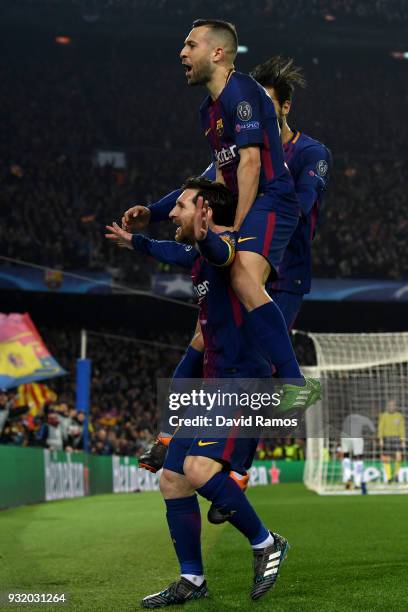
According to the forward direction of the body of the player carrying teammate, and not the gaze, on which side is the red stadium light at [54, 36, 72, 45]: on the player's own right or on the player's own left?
on the player's own right

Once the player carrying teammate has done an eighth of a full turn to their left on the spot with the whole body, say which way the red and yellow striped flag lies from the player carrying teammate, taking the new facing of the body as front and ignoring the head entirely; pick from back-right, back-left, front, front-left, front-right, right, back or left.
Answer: back-right

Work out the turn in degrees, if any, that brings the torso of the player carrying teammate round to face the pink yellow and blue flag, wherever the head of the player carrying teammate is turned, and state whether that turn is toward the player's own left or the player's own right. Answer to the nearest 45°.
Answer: approximately 90° to the player's own right
